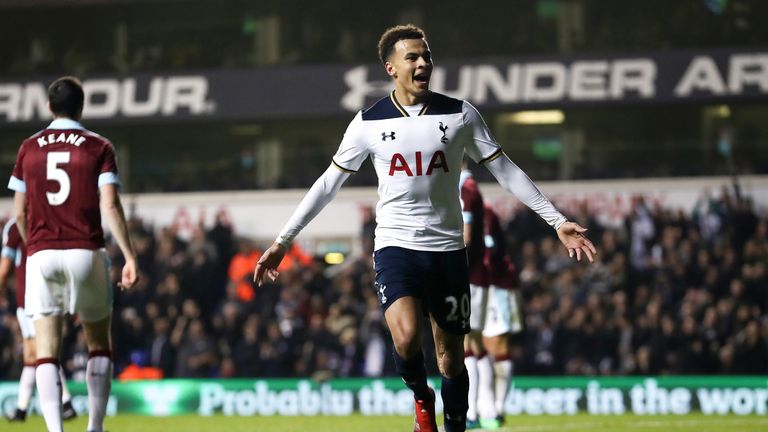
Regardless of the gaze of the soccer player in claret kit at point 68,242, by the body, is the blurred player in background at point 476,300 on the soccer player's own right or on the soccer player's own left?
on the soccer player's own right

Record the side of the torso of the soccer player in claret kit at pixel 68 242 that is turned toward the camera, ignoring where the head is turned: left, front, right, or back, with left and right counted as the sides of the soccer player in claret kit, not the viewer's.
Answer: back

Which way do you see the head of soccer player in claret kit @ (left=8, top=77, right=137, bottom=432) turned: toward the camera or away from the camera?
away from the camera
